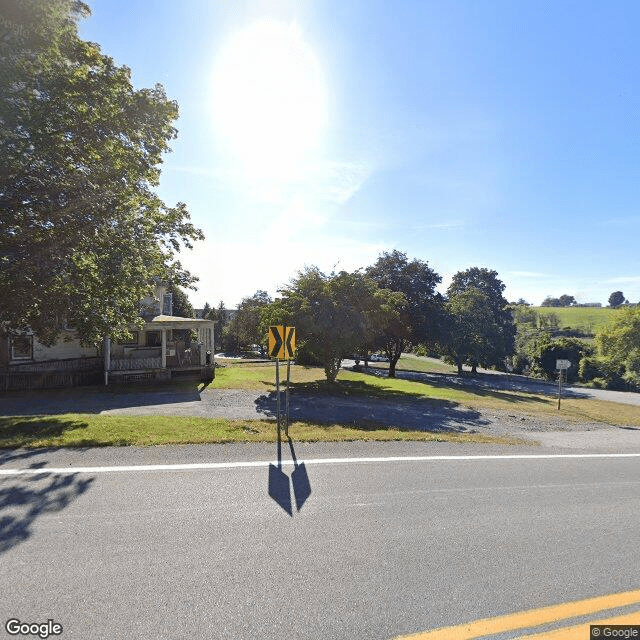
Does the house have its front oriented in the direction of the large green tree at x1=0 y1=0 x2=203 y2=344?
yes

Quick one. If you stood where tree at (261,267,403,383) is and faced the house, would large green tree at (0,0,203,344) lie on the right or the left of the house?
left

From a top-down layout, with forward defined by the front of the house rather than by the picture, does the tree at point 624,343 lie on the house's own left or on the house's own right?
on the house's own left

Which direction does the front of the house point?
toward the camera

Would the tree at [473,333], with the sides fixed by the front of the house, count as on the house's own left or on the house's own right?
on the house's own left

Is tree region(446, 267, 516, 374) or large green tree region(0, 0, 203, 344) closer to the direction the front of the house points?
the large green tree

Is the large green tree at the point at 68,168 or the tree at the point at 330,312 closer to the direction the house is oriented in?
the large green tree
